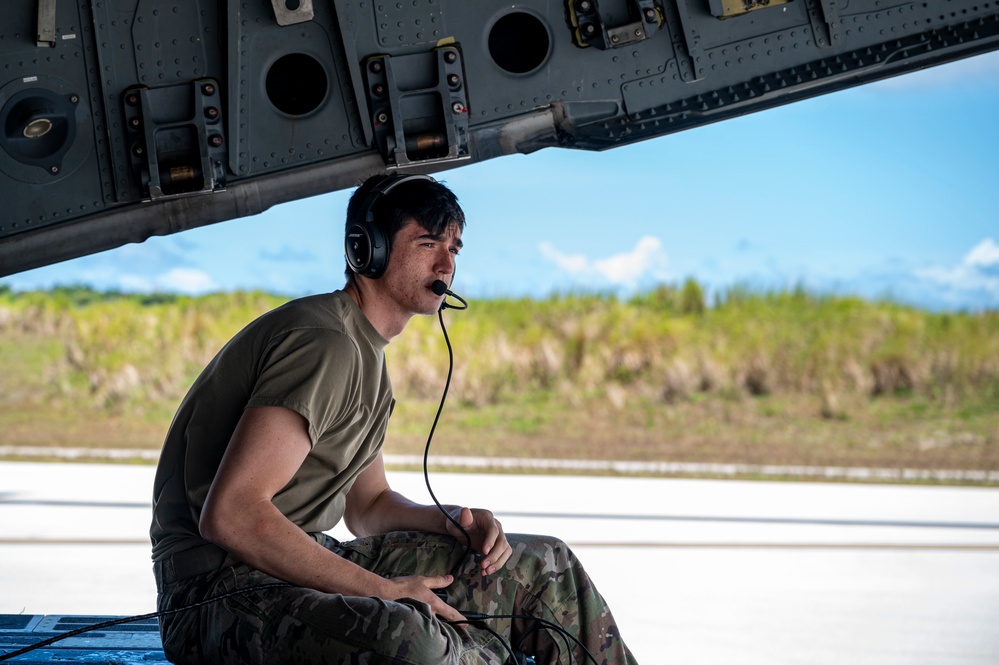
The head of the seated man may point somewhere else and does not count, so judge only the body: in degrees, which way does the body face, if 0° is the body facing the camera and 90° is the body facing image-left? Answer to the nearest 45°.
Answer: approximately 270°
